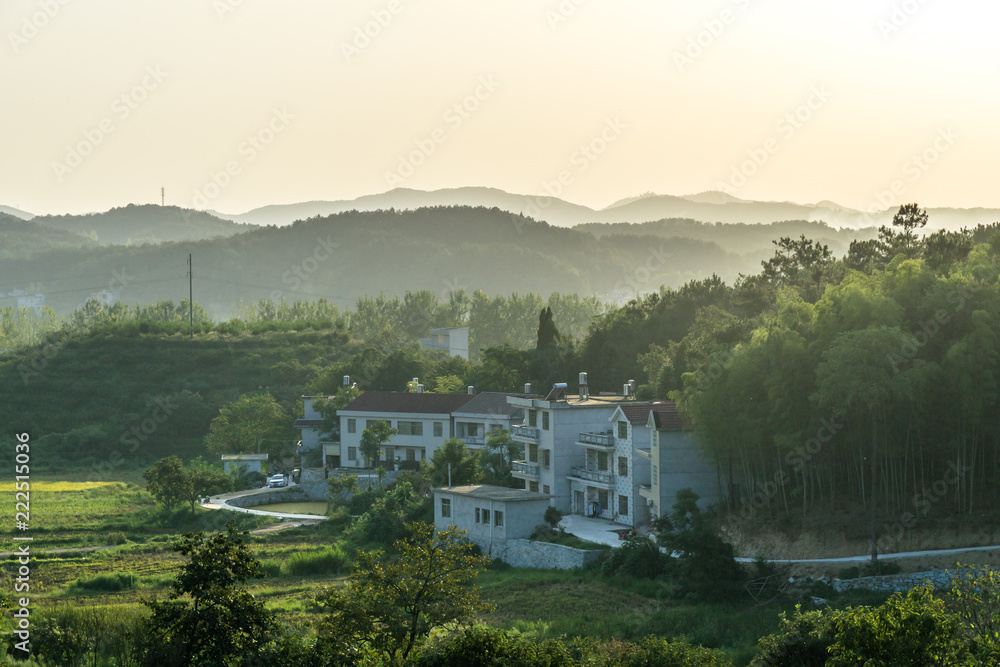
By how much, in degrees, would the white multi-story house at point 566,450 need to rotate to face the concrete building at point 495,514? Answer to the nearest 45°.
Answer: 0° — it already faces it

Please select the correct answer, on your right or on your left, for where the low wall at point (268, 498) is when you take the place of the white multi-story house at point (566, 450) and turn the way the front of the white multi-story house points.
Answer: on your right

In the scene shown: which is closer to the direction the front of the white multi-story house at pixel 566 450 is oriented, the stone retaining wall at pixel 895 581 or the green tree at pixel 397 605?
the green tree

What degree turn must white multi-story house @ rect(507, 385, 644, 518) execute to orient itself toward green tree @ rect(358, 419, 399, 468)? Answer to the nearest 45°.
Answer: approximately 90° to its right

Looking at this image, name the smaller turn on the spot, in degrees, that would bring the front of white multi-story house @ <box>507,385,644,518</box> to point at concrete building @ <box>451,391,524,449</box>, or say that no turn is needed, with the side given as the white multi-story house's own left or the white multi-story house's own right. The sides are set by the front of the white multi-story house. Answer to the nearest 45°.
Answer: approximately 90° to the white multi-story house's own right

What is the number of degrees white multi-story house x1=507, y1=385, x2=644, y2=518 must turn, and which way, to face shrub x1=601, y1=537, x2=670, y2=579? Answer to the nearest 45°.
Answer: approximately 45° to its left

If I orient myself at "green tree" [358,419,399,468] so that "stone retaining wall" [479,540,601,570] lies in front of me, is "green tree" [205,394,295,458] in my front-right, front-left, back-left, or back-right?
back-right

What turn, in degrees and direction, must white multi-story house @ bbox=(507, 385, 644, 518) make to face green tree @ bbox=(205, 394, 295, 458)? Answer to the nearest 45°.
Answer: approximately 90° to its right

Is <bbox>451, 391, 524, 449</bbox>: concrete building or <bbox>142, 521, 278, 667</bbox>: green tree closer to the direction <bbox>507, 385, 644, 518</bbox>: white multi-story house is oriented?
the green tree

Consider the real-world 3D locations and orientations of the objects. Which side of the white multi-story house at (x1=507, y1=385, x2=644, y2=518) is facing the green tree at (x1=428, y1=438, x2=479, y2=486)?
right

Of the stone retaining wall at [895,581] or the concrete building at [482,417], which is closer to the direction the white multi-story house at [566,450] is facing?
the stone retaining wall

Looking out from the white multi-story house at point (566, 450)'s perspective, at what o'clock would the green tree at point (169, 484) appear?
The green tree is roughly at 2 o'clock from the white multi-story house.

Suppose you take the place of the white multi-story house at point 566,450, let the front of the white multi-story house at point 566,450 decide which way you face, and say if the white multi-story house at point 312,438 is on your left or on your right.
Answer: on your right

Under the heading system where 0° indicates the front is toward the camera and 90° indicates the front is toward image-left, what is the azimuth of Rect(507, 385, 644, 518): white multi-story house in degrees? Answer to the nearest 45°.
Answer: approximately 45°
